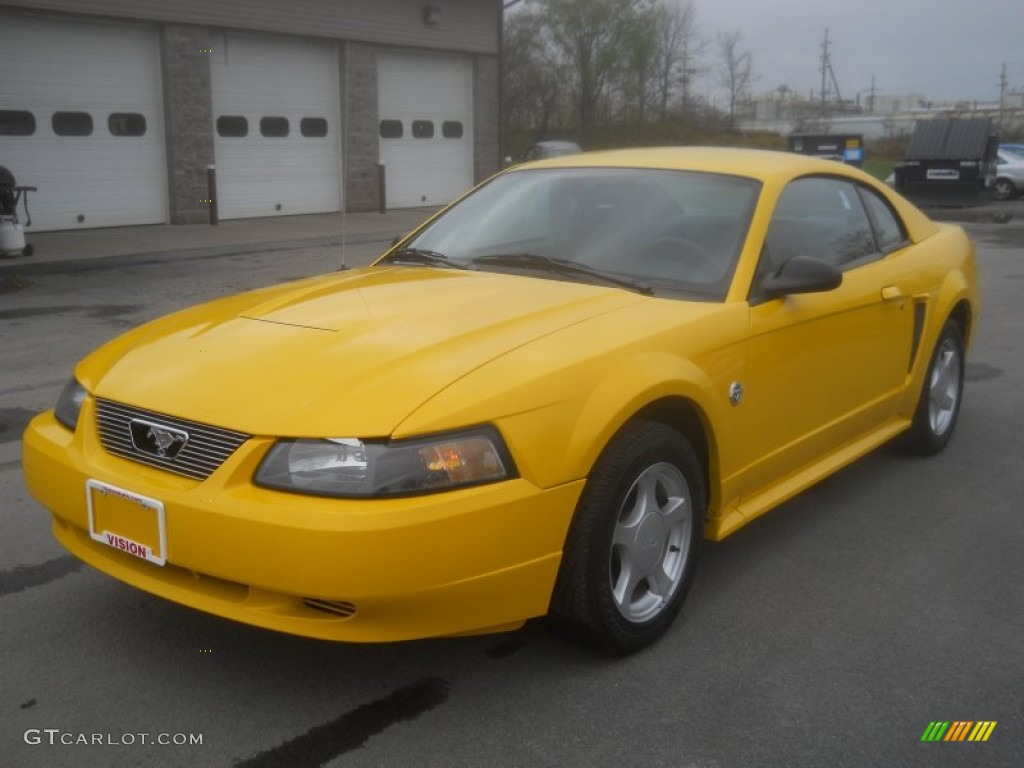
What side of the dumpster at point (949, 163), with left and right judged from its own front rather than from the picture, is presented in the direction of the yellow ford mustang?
front

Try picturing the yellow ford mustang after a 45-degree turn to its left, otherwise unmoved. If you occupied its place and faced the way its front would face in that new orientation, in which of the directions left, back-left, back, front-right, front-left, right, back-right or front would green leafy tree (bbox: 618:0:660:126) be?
back

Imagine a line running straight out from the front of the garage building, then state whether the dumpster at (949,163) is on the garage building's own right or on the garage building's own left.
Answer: on the garage building's own left

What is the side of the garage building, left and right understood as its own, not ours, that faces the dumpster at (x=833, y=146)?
left

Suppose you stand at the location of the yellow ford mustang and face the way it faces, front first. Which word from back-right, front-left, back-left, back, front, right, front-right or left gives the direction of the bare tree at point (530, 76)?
back-right

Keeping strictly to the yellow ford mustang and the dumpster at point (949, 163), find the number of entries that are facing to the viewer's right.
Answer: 0

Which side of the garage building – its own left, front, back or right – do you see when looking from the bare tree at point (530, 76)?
left

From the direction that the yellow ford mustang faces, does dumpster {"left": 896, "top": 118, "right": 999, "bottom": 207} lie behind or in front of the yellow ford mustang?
behind

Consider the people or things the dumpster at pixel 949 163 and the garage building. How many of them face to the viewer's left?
0

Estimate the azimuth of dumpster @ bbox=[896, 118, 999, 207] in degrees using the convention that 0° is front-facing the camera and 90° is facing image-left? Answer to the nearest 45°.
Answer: approximately 0°

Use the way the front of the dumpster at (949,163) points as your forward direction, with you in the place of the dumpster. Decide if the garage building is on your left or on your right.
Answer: on your right

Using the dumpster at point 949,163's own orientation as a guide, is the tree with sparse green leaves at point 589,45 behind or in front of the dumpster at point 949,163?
behind

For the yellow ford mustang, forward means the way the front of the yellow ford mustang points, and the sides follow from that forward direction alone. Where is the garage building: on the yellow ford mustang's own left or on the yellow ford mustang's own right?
on the yellow ford mustang's own right

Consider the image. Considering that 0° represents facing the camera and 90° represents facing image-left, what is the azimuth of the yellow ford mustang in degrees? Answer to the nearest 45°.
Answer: approximately 45°
